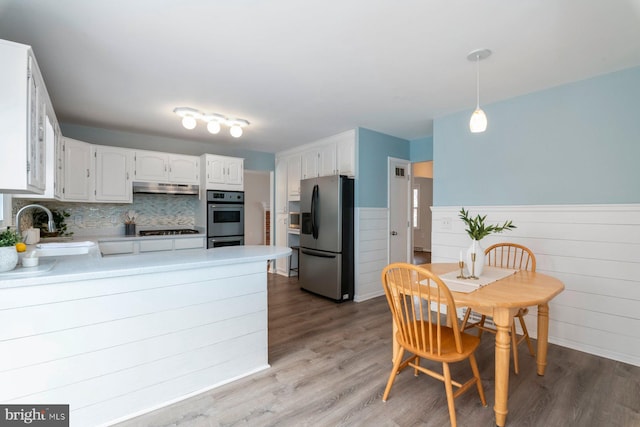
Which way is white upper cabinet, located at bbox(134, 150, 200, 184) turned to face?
toward the camera

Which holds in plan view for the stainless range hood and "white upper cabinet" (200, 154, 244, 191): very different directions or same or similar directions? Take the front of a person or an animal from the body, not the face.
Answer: same or similar directions

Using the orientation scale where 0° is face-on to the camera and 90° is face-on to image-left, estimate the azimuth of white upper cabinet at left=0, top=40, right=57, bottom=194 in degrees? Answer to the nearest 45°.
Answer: approximately 270°

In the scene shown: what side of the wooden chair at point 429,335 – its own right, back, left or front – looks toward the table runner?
front

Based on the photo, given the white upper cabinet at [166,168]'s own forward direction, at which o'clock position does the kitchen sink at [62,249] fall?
The kitchen sink is roughly at 1 o'clock from the white upper cabinet.

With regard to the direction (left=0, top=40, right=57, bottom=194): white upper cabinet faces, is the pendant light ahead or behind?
ahead

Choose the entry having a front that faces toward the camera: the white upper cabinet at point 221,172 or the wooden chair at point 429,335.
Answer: the white upper cabinet

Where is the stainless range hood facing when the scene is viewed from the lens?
facing the viewer

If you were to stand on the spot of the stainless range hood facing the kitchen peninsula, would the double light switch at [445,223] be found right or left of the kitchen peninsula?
left

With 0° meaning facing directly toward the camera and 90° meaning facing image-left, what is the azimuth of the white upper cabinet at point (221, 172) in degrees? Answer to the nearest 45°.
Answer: approximately 0°

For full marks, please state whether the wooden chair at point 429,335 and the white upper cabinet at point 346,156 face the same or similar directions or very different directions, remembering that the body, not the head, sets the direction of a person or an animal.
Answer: very different directions

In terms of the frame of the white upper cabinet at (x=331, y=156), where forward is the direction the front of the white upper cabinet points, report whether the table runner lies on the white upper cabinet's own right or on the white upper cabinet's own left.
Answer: on the white upper cabinet's own left

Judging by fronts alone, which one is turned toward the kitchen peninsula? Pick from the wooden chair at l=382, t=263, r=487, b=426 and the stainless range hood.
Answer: the stainless range hood

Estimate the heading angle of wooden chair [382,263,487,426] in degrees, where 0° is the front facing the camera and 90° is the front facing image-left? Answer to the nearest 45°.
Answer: approximately 225°

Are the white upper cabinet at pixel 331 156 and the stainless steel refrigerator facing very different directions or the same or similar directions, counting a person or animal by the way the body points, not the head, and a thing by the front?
same or similar directions
